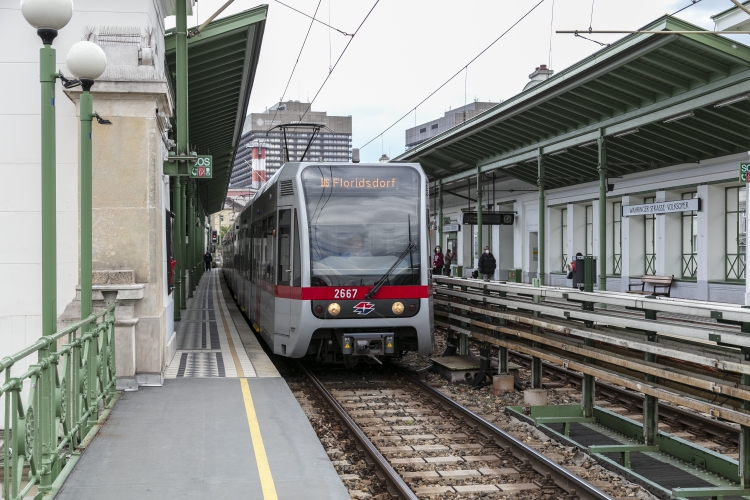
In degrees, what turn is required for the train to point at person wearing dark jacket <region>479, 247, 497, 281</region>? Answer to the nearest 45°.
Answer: approximately 180°

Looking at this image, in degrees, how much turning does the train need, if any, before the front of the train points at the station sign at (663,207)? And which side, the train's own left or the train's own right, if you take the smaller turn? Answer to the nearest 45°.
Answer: approximately 135° to the train's own left

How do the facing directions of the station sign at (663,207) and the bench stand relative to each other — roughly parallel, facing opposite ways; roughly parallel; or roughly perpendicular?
roughly parallel

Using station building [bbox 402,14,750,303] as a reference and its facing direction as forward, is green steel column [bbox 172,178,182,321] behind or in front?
in front

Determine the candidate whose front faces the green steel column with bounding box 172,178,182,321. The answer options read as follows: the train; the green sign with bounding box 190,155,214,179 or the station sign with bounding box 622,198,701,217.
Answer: the station sign

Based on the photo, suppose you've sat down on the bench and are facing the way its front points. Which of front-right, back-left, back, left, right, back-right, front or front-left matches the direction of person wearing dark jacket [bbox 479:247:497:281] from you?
front-right

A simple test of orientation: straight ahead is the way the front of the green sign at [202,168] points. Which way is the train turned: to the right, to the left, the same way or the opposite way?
the same way

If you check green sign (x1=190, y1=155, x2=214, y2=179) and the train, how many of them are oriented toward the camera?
2

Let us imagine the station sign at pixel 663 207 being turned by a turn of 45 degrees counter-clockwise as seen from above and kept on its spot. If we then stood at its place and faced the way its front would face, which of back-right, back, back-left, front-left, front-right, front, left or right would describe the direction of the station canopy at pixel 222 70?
front-right

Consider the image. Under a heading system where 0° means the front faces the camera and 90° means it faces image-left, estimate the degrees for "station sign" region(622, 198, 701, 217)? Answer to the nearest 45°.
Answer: approximately 45°

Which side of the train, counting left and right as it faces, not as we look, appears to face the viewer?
front

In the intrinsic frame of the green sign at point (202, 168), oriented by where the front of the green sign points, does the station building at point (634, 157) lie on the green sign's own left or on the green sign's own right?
on the green sign's own left

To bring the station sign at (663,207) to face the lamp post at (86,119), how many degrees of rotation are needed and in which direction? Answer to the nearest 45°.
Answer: approximately 45° to its left

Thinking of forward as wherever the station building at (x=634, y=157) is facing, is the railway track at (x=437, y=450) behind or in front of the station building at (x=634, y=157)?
in front

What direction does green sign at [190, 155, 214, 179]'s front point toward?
toward the camera

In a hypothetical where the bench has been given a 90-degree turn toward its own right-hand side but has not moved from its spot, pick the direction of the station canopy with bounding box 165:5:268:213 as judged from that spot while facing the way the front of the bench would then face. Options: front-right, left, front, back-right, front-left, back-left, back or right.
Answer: left

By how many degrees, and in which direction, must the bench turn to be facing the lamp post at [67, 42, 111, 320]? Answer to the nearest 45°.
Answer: approximately 45° to its left

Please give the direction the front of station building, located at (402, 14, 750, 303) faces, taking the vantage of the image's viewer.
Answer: facing the viewer and to the left of the viewer

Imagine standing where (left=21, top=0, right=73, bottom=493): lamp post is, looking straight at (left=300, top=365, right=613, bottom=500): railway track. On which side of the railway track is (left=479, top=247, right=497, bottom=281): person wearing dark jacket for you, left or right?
left

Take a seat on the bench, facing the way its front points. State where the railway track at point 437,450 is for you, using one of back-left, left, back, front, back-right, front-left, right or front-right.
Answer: front-left
